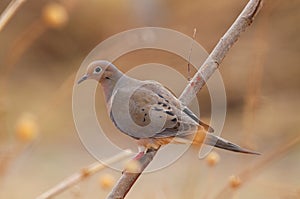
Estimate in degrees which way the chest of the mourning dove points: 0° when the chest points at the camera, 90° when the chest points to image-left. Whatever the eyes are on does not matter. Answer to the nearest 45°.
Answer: approximately 90°
